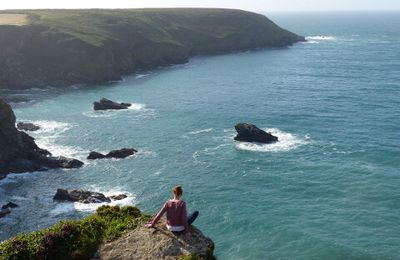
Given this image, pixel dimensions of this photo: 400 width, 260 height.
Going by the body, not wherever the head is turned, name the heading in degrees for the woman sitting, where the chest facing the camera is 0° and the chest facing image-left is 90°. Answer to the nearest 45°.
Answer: approximately 225°
